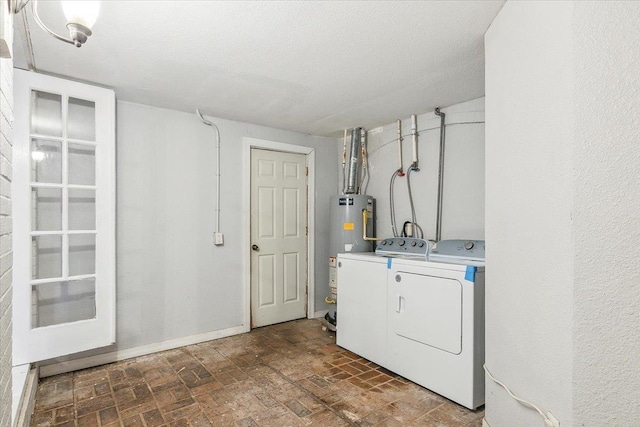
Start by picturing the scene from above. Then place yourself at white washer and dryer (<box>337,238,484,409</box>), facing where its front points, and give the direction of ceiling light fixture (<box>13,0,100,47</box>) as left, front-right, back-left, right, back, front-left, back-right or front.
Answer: front

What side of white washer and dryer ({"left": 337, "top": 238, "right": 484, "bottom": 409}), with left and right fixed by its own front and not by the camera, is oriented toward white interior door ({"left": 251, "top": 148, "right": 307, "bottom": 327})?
right

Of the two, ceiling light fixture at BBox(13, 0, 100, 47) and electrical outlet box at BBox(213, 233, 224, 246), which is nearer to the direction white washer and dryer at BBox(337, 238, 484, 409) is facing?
the ceiling light fixture

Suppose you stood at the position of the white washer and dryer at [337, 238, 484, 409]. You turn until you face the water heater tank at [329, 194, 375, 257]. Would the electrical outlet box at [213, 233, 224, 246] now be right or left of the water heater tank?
left

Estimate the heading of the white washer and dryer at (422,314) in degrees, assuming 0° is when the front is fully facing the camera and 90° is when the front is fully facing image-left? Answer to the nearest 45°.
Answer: approximately 45°

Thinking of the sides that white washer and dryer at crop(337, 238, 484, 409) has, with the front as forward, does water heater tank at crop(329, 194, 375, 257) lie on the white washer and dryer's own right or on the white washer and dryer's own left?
on the white washer and dryer's own right

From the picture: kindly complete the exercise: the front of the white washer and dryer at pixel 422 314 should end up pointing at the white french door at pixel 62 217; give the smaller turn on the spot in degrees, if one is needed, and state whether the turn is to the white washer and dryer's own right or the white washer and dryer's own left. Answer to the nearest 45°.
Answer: approximately 45° to the white washer and dryer's own right

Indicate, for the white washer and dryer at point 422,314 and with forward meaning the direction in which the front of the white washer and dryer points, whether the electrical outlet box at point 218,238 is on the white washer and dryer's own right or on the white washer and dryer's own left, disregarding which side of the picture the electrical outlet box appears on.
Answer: on the white washer and dryer's own right
